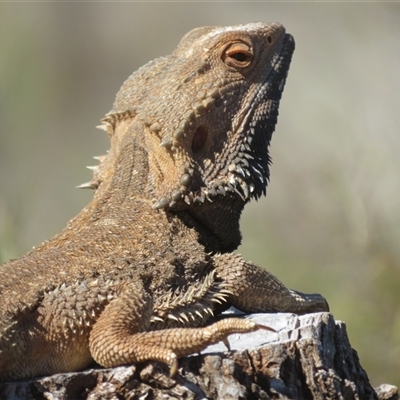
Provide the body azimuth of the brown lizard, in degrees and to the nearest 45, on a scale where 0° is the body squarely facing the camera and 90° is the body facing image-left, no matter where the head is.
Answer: approximately 270°
